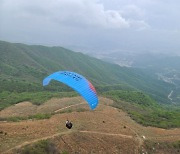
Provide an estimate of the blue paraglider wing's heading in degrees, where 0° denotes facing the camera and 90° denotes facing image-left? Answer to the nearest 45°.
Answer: approximately 225°
